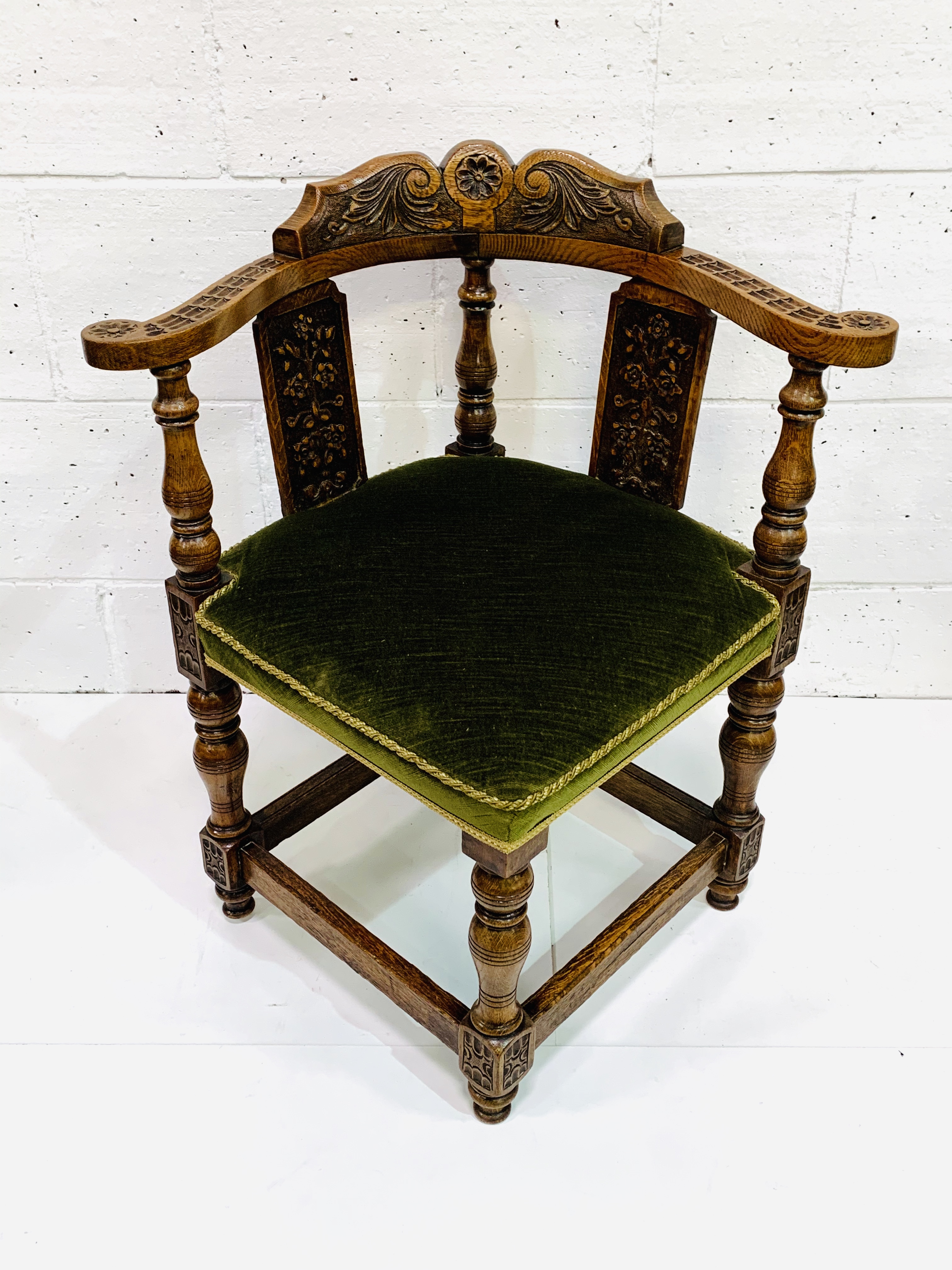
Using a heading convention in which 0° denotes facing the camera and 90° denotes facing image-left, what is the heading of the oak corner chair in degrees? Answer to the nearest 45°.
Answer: approximately 0°
